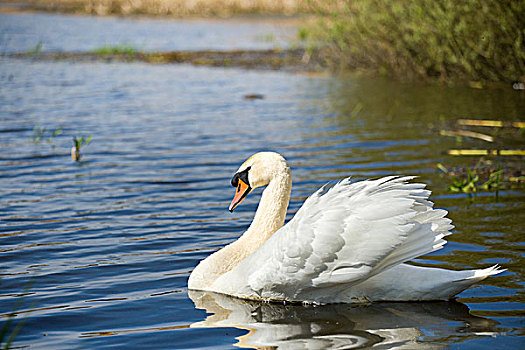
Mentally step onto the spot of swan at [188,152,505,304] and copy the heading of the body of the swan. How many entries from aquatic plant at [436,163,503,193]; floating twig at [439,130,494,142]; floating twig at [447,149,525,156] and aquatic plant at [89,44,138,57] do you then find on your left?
0

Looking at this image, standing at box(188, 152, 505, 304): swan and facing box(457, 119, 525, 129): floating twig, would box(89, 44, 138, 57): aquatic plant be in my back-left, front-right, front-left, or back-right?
front-left

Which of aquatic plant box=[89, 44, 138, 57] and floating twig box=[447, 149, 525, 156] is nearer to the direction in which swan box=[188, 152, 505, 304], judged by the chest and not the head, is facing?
the aquatic plant

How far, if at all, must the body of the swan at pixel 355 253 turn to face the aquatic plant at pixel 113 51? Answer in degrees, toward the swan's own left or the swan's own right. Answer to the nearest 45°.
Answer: approximately 90° to the swan's own right

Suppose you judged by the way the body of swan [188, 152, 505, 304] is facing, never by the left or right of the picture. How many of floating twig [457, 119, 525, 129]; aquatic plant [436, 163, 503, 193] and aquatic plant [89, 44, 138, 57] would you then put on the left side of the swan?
0

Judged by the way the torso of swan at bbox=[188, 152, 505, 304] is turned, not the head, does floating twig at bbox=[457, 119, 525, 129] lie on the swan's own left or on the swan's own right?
on the swan's own right

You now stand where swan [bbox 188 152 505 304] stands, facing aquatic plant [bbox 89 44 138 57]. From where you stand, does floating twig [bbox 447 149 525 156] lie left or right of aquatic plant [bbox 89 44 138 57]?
right

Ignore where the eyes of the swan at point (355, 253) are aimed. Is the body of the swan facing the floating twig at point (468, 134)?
no

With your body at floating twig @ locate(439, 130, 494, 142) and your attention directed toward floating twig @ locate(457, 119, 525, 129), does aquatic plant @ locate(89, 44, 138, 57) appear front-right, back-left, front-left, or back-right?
front-left

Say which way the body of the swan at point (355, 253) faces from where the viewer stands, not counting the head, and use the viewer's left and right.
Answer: facing to the left of the viewer

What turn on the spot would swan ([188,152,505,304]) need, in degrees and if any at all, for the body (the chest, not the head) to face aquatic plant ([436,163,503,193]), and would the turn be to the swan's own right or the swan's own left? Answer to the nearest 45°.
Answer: approximately 90° to the swan's own right

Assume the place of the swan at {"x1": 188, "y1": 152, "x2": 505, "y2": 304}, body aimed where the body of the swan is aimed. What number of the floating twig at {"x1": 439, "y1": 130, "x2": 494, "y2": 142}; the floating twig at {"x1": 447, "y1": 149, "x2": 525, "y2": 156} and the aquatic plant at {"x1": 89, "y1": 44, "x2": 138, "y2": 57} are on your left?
0

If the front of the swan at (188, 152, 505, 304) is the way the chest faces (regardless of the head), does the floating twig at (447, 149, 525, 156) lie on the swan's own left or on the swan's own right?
on the swan's own right

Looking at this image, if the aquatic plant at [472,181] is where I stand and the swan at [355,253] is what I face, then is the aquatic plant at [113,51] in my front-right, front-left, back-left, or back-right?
back-right

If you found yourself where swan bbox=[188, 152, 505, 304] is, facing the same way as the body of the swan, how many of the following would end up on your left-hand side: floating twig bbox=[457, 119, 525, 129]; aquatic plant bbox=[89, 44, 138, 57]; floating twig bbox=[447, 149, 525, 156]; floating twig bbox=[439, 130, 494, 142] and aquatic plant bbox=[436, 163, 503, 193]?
0
